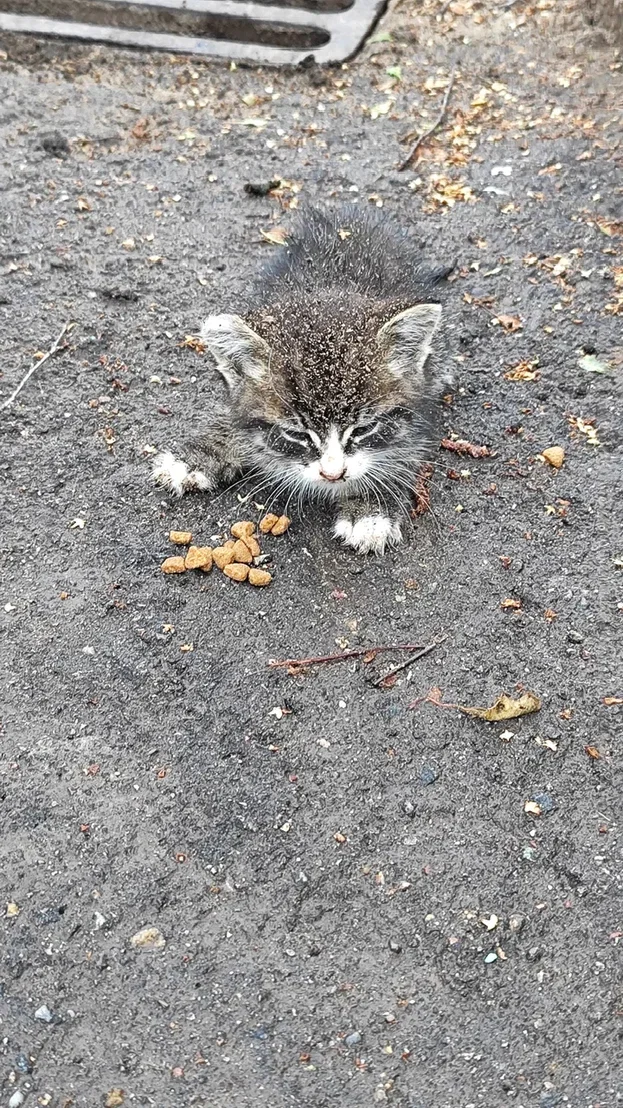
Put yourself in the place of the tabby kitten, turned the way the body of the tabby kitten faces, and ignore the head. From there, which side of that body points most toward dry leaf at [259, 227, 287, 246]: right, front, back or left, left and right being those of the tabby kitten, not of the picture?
back

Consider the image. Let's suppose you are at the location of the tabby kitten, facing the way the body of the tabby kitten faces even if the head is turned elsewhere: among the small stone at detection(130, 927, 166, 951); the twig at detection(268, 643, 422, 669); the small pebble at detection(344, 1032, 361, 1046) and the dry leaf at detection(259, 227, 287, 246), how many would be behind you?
1

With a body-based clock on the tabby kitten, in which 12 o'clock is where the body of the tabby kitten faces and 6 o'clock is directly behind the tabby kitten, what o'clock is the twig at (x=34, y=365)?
The twig is roughly at 4 o'clock from the tabby kitten.

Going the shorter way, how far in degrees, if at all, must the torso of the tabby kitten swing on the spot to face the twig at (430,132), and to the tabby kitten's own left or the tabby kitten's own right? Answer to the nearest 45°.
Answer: approximately 180°

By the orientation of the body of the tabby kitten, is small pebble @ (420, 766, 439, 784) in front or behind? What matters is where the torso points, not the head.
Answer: in front

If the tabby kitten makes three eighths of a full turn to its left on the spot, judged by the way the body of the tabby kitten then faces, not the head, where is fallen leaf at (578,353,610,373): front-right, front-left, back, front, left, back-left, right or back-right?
front

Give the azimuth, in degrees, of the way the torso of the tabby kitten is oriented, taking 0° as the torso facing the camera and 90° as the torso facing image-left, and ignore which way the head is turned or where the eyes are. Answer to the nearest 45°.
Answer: approximately 0°

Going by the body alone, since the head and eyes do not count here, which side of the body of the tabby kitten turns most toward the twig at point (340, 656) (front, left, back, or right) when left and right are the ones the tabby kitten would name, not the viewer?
front

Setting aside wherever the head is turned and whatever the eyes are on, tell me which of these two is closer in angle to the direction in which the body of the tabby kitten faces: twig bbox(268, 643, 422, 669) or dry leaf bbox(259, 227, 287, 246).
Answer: the twig

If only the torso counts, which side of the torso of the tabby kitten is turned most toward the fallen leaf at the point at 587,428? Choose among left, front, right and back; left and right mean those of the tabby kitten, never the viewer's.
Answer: left

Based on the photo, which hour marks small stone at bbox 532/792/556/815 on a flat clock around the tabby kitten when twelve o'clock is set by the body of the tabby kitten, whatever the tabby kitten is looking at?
The small stone is roughly at 11 o'clock from the tabby kitten.

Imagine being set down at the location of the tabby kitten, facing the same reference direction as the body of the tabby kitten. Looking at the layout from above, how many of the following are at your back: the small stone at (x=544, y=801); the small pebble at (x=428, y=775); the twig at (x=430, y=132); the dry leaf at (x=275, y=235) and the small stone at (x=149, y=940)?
2

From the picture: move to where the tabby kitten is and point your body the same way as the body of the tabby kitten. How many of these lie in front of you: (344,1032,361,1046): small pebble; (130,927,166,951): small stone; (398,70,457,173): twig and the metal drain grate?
2
